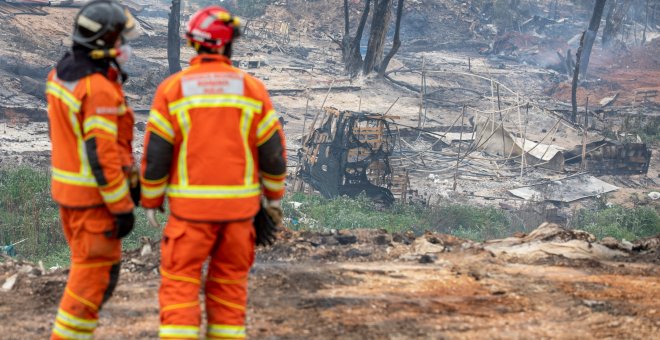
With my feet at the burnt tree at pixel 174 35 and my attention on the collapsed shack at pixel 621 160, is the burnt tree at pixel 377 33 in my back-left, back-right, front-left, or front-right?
front-left

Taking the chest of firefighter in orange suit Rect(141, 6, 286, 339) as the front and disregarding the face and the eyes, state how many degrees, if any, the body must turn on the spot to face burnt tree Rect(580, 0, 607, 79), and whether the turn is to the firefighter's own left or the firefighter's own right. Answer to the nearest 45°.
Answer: approximately 45° to the firefighter's own right

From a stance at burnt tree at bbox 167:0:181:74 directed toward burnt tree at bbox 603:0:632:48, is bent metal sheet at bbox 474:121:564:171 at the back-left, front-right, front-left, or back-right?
front-right

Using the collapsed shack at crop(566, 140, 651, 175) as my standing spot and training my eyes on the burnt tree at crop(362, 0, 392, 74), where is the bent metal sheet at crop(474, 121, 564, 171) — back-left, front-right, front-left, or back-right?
front-left

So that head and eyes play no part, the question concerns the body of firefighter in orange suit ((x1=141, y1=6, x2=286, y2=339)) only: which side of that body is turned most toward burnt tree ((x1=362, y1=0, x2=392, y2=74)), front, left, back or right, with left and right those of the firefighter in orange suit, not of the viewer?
front

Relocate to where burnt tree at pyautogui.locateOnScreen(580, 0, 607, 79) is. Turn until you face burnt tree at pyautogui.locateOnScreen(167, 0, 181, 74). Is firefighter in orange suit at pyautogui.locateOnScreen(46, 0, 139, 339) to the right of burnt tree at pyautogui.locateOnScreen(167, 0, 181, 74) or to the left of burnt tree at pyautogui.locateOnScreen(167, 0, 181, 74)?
left

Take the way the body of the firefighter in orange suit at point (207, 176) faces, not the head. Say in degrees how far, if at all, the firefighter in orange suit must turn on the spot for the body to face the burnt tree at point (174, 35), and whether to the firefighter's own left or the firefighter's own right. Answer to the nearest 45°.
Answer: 0° — they already face it

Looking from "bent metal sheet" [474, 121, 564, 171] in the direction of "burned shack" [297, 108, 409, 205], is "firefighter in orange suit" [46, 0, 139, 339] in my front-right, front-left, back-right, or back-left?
front-left

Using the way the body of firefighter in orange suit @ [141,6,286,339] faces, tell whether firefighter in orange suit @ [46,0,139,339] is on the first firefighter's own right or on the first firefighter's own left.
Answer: on the first firefighter's own left

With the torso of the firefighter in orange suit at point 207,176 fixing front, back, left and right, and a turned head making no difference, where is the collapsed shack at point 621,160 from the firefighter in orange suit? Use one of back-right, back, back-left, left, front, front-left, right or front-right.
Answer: front-right

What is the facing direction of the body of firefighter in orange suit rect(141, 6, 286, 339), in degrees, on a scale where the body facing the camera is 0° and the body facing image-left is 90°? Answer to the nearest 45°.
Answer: approximately 180°

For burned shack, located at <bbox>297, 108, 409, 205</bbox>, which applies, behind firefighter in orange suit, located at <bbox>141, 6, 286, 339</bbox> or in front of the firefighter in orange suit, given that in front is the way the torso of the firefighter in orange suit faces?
in front

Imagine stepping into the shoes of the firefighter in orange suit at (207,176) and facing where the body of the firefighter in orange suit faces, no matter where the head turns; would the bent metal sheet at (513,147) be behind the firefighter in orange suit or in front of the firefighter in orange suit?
in front
